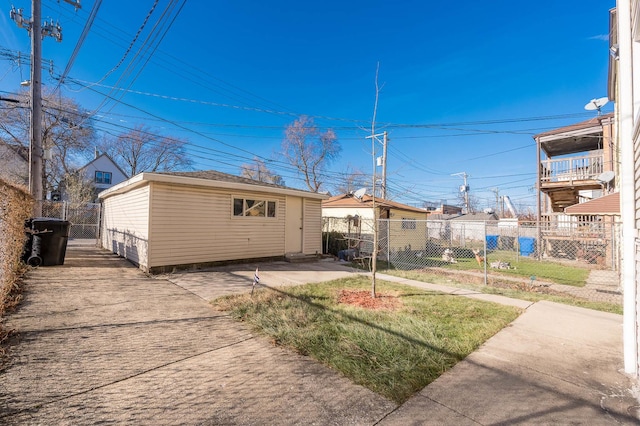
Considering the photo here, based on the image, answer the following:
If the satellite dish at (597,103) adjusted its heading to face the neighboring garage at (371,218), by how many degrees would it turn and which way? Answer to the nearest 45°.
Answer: approximately 45° to its right

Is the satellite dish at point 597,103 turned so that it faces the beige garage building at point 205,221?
yes

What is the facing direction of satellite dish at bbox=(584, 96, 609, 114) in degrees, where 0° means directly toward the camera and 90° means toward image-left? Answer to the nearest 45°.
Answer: approximately 45°

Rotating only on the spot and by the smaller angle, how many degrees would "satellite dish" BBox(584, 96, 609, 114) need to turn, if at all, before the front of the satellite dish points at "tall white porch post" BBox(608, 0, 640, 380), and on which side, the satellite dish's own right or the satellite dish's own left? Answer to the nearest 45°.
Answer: approximately 45° to the satellite dish's own left

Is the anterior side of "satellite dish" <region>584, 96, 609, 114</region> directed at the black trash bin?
yes
